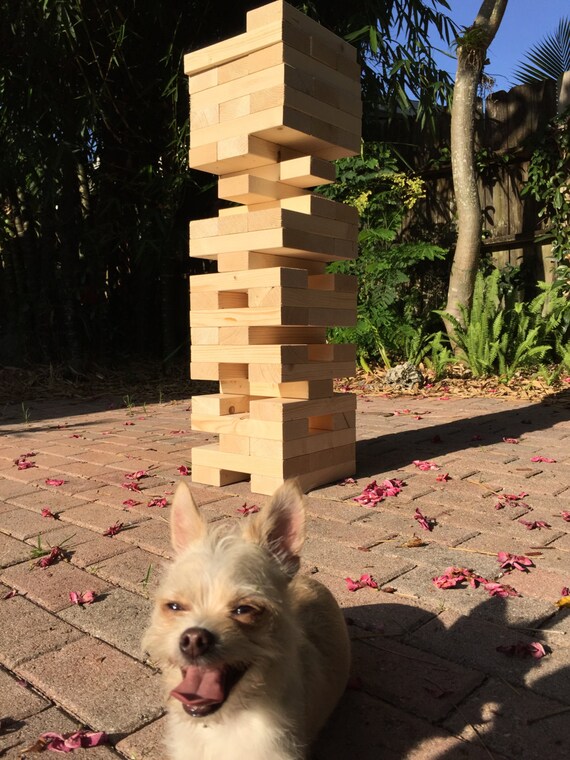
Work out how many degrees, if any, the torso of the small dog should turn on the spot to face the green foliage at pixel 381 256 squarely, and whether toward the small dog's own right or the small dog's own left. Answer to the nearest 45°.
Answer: approximately 135° to the small dog's own right

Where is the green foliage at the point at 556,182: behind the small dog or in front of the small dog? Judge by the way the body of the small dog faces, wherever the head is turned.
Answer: behind

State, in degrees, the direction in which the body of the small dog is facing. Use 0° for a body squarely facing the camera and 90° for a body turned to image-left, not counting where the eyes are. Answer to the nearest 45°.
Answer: approximately 45°

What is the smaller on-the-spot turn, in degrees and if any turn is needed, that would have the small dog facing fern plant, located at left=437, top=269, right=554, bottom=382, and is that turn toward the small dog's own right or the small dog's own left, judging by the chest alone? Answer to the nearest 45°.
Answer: approximately 180°

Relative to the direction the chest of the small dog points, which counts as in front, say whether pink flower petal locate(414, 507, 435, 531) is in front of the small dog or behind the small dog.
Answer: behind

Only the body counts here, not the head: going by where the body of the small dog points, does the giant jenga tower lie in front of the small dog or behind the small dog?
behind

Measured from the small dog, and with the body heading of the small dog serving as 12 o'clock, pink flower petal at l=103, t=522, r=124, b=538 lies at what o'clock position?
The pink flower petal is roughly at 4 o'clock from the small dog.

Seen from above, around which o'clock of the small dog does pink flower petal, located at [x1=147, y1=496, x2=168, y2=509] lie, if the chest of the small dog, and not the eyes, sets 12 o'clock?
The pink flower petal is roughly at 4 o'clock from the small dog.
